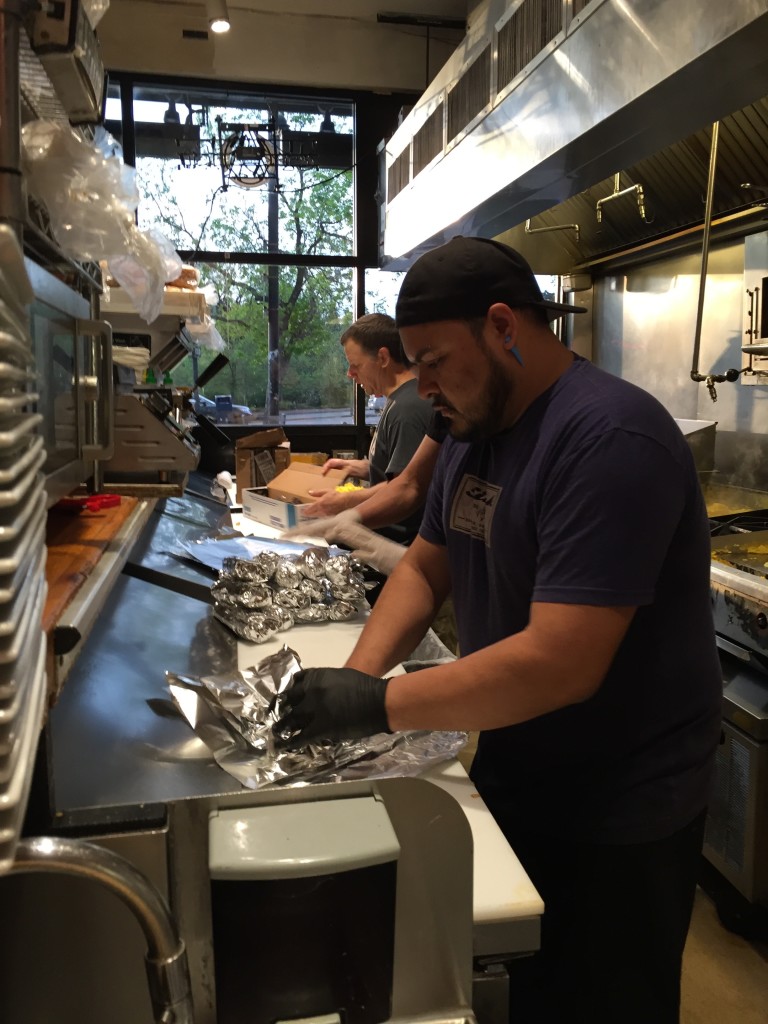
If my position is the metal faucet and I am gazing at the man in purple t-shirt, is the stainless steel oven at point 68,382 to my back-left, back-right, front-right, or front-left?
front-left

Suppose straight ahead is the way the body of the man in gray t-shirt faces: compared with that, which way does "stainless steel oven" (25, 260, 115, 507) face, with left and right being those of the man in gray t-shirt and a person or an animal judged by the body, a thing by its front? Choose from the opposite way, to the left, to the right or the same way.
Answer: the opposite way

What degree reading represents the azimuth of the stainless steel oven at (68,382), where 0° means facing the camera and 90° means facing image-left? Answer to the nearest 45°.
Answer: approximately 270°

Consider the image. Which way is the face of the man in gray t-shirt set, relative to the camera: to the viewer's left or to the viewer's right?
to the viewer's left

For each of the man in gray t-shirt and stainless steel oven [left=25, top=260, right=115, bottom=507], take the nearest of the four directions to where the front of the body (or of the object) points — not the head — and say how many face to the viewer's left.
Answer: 1

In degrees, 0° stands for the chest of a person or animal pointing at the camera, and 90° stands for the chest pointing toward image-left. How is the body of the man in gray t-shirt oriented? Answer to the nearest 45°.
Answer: approximately 90°

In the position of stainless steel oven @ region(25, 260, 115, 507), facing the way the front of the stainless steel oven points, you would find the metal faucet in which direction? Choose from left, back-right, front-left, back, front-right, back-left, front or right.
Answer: right
